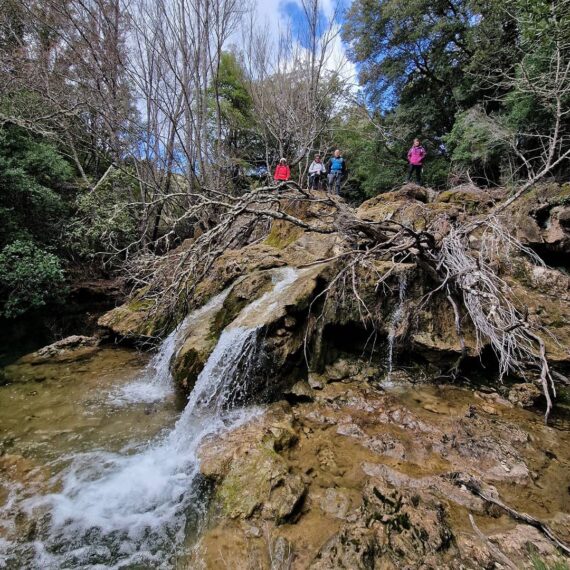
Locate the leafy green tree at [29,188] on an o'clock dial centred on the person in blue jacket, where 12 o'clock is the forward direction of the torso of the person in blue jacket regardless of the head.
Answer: The leafy green tree is roughly at 2 o'clock from the person in blue jacket.

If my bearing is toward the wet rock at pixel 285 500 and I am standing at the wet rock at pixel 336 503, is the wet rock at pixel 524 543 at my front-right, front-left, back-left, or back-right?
back-left

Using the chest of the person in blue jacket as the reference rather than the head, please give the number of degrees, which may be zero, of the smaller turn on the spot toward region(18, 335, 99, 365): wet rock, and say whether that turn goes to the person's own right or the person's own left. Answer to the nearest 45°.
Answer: approximately 45° to the person's own right

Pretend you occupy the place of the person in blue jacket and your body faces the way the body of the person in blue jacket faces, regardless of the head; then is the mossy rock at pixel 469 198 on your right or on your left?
on your left

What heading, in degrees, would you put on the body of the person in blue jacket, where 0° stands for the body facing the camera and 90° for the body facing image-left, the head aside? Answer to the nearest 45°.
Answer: approximately 0°

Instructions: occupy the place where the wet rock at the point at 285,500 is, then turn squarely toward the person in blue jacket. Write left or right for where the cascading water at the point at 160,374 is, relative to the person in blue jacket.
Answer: left

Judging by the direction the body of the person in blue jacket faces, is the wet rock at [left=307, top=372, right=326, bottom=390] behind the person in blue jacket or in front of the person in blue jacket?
in front

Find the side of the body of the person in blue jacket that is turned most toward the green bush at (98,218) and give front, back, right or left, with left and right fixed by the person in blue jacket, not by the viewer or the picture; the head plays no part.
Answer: right

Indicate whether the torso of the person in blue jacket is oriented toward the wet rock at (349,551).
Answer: yes

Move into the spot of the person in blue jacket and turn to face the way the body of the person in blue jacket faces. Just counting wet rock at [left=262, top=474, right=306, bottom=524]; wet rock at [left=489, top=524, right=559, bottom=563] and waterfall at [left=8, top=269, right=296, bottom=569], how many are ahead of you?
3
